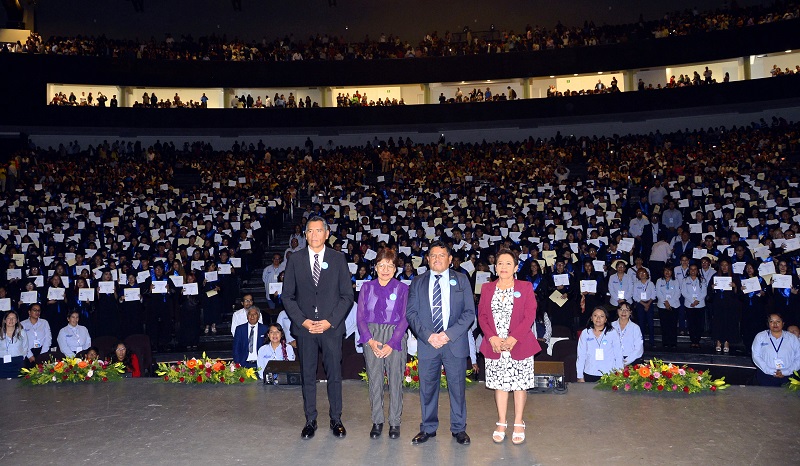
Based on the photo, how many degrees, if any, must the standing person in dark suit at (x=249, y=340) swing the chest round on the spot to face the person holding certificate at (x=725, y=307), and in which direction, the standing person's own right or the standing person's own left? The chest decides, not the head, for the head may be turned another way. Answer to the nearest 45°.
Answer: approximately 90° to the standing person's own left

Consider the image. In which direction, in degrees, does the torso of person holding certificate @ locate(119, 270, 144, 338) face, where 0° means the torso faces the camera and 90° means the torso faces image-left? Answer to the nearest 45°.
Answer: approximately 0°

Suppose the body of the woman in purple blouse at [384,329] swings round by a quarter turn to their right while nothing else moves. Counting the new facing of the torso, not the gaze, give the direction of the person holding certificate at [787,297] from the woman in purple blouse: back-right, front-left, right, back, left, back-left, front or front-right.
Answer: back-right

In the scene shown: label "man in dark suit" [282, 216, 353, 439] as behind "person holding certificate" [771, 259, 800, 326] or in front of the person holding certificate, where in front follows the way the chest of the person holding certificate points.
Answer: in front

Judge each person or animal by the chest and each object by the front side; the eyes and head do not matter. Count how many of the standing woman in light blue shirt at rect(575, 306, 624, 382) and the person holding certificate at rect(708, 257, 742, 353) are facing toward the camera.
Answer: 2

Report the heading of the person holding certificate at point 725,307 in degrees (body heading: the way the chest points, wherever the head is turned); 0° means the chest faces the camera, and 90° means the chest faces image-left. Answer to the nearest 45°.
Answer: approximately 0°

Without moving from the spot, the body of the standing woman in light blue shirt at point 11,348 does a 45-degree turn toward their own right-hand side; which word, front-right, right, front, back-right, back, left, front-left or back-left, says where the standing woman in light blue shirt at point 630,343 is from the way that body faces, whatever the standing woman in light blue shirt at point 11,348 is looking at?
left

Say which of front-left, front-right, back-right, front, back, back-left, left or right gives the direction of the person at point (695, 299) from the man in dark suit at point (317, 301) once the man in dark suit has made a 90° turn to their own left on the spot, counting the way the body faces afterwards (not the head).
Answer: front-left
